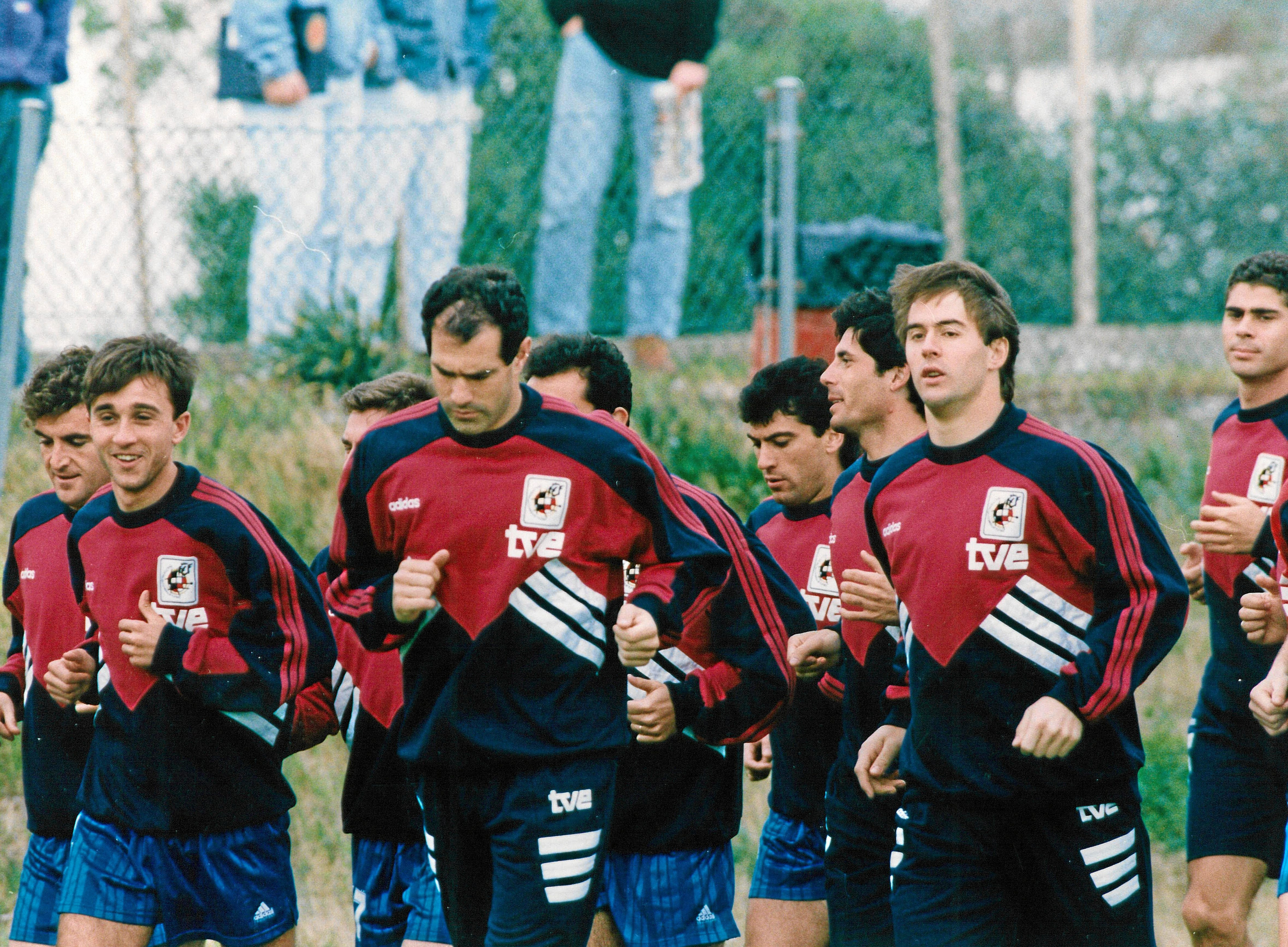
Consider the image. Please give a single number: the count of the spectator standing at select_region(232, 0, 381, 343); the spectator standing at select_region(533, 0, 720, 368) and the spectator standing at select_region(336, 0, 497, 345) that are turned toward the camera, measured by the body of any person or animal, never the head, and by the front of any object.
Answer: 3

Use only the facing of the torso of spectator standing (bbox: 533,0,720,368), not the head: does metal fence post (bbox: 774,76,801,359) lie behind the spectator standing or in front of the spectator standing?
in front

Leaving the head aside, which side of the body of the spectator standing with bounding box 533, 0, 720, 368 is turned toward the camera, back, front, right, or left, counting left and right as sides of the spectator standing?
front

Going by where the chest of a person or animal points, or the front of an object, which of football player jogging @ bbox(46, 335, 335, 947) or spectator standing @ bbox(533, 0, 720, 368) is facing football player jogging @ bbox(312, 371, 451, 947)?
the spectator standing

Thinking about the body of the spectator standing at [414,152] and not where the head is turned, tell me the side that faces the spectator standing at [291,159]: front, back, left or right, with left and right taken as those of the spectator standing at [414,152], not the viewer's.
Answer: right

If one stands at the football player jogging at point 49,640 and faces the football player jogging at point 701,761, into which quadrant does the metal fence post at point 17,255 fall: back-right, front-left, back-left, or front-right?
back-left

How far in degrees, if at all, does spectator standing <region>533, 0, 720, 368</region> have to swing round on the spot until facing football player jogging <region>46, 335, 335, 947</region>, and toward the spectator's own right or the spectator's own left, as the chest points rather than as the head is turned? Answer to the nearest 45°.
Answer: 0° — they already face them

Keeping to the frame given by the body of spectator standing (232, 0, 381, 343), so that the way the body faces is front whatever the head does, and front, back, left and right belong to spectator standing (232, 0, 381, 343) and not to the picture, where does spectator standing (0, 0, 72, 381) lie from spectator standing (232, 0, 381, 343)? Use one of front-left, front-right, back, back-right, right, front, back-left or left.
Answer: right

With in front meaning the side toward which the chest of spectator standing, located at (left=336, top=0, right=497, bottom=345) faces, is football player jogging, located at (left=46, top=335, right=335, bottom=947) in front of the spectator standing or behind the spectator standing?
in front

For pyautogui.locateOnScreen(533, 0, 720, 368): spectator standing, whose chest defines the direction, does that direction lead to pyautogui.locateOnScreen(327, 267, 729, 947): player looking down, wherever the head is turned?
yes

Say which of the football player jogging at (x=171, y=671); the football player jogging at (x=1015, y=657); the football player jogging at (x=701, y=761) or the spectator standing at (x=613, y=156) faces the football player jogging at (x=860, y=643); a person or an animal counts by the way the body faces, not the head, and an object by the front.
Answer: the spectator standing

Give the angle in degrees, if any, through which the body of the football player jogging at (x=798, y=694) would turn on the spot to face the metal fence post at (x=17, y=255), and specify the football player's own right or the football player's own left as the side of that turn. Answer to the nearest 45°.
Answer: approximately 90° to the football player's own right

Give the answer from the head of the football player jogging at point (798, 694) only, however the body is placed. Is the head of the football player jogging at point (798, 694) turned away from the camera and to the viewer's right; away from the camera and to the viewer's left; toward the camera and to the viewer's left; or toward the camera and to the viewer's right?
toward the camera and to the viewer's left

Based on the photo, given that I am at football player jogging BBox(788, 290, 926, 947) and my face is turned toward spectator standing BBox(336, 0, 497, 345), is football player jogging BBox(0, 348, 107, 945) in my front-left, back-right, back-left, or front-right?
front-left

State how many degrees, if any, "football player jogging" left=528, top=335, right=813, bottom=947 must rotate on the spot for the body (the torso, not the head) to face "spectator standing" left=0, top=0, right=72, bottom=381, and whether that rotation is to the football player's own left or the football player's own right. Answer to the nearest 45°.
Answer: approximately 90° to the football player's own right

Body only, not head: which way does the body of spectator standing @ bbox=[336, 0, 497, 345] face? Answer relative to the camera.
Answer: toward the camera

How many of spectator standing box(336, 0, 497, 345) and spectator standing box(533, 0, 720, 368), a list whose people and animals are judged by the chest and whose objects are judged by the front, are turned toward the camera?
2

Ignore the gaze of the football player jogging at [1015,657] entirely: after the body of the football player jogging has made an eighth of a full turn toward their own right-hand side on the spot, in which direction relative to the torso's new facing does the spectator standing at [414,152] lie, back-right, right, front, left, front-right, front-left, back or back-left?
front-right

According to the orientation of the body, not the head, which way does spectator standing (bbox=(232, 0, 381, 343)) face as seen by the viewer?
toward the camera
